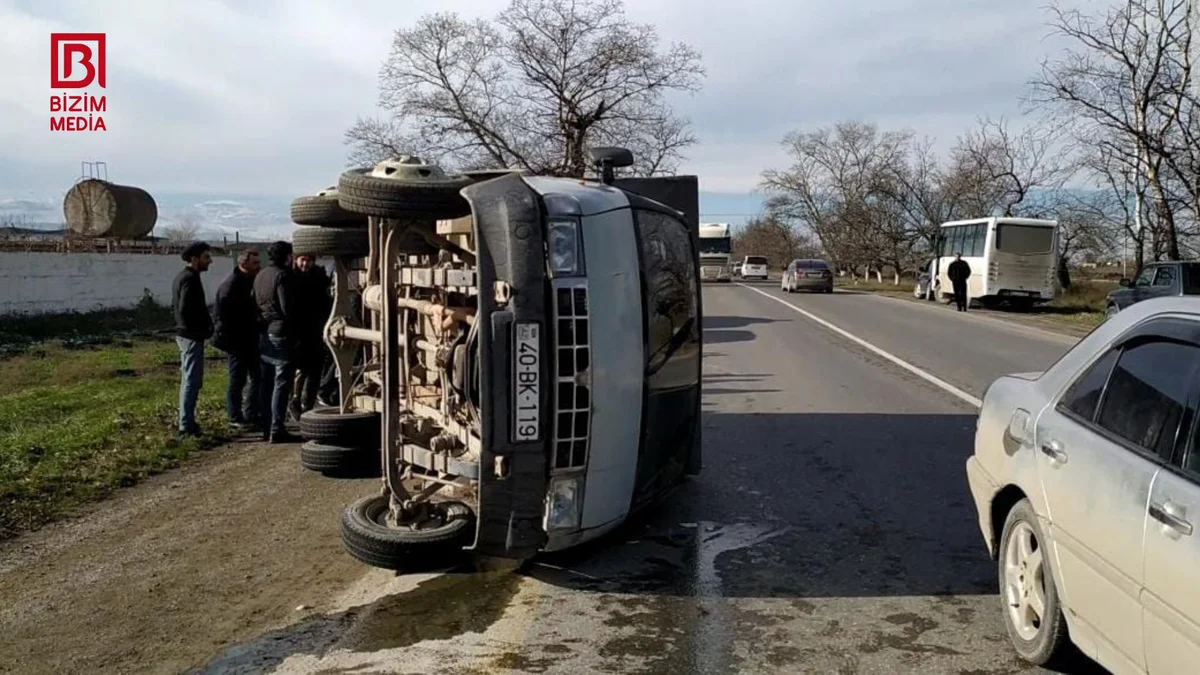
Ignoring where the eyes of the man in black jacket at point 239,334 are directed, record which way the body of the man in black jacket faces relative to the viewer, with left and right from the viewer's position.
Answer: facing to the right of the viewer

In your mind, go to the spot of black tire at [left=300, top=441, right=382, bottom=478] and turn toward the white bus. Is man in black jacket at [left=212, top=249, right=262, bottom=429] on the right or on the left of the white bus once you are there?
left

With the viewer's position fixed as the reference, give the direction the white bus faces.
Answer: facing away from the viewer and to the left of the viewer

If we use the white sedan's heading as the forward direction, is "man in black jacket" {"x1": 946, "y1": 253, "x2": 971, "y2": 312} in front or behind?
behind

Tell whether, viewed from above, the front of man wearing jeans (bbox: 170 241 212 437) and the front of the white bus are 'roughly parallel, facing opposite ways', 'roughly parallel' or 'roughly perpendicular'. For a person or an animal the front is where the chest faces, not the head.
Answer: roughly perpendicular

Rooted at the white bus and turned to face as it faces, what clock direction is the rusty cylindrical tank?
The rusty cylindrical tank is roughly at 10 o'clock from the white bus.

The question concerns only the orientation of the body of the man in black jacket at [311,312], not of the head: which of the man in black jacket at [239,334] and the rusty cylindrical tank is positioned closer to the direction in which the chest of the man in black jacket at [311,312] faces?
the man in black jacket

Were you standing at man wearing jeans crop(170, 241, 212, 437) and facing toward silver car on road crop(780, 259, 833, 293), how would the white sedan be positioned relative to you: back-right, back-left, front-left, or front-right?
back-right

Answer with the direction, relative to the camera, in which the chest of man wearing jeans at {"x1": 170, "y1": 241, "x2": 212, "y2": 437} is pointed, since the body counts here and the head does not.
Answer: to the viewer's right
